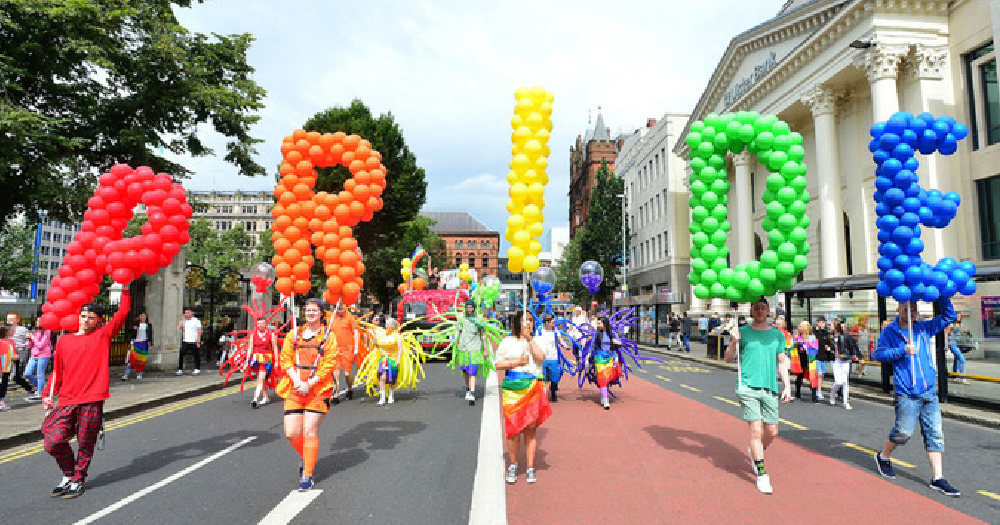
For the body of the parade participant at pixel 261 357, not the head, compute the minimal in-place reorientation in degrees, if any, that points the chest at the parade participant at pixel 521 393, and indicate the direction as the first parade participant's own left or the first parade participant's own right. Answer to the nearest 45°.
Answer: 0° — they already face them

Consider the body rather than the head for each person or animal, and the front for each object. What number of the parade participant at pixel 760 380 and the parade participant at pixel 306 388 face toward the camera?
2

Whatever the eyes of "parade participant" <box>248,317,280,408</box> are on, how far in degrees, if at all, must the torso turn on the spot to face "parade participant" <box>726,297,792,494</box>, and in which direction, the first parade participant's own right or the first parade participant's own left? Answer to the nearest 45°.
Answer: approximately 45° to the first parade participant's own left

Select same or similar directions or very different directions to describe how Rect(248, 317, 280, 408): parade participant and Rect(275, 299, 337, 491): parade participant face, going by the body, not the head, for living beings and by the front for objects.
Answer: same or similar directions

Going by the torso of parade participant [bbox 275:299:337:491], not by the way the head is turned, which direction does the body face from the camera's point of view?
toward the camera

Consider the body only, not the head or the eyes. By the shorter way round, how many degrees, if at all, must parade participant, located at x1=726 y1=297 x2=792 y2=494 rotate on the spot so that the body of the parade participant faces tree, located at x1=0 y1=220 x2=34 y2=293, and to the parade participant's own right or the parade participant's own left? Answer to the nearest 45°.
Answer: approximately 90° to the parade participant's own right

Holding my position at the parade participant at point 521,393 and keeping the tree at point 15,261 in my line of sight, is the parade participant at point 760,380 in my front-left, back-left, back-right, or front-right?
back-right

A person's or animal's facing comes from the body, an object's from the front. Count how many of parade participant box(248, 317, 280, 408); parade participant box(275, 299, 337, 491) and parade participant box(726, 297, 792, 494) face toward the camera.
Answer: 3

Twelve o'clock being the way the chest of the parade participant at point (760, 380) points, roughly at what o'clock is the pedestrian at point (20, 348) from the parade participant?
The pedestrian is roughly at 3 o'clock from the parade participant.

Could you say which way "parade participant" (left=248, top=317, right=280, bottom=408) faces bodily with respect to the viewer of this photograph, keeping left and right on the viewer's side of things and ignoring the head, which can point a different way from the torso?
facing the viewer

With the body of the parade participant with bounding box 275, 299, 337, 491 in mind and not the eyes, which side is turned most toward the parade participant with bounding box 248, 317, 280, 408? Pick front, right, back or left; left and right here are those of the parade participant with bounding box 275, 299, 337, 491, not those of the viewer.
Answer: back

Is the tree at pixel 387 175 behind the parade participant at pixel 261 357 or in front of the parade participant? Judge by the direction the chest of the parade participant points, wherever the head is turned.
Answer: behind

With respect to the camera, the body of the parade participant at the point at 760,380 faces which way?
toward the camera
